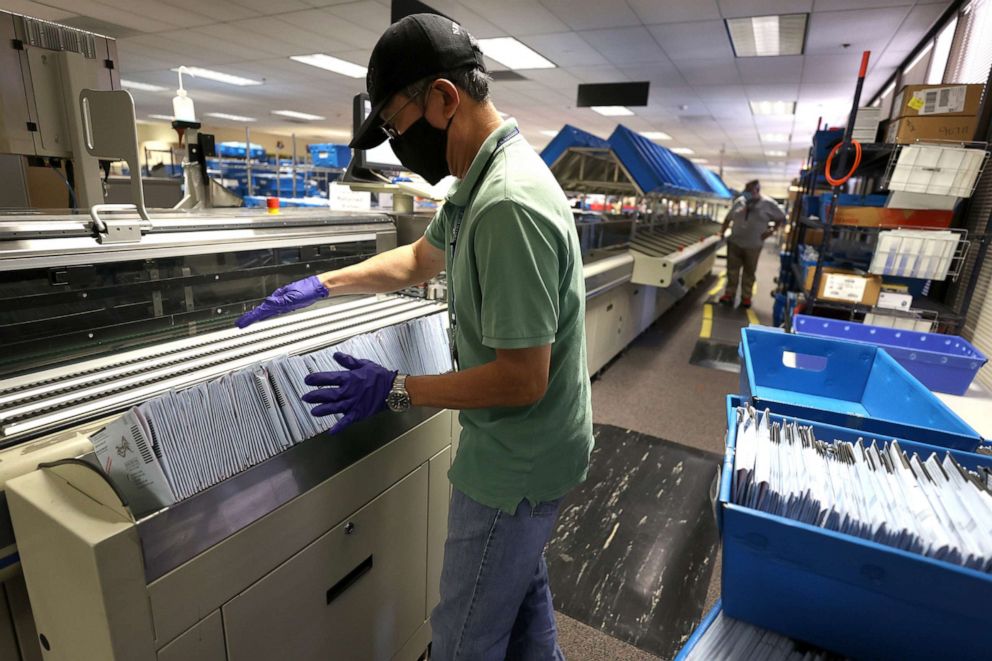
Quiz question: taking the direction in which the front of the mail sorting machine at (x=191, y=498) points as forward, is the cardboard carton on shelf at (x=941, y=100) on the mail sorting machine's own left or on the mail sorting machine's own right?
on the mail sorting machine's own left

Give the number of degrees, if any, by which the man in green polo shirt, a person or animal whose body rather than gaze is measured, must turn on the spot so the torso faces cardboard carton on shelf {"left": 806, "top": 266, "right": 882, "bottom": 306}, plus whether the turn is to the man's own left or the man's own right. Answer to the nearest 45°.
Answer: approximately 135° to the man's own right

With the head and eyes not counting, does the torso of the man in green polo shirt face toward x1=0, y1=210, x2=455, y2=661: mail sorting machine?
yes

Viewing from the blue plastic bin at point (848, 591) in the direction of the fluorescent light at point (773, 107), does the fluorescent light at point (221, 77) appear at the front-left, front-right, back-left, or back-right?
front-left

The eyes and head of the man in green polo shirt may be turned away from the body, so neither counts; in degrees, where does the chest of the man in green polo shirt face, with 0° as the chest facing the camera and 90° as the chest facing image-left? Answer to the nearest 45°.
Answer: approximately 90°

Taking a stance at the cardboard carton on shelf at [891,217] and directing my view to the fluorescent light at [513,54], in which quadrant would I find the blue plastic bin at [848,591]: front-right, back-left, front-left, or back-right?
back-left

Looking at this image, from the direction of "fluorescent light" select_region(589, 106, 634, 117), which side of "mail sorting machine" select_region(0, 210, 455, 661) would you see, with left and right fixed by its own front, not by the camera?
left

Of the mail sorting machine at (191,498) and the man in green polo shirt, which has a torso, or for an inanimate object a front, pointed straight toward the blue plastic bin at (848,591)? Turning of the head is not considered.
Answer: the mail sorting machine

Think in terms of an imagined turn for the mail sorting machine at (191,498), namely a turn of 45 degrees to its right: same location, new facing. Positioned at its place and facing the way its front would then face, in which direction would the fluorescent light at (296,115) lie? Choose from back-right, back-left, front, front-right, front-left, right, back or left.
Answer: back

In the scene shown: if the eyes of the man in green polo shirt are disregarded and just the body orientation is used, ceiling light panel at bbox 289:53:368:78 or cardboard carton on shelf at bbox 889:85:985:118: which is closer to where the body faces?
the ceiling light panel

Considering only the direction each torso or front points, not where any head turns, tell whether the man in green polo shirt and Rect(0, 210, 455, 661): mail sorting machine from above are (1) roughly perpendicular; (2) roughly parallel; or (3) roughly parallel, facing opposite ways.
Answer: roughly parallel, facing opposite ways

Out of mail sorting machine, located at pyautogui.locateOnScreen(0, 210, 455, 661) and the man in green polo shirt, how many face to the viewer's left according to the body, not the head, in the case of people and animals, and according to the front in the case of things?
1

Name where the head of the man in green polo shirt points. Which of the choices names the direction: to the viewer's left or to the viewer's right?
to the viewer's left

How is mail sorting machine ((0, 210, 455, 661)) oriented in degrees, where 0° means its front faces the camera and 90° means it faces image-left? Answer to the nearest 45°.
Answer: approximately 315°

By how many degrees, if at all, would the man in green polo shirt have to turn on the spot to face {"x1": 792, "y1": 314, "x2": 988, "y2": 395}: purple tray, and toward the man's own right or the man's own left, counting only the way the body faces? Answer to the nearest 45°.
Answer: approximately 180°

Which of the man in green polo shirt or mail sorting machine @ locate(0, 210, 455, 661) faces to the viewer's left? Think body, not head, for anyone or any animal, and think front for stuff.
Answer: the man in green polo shirt

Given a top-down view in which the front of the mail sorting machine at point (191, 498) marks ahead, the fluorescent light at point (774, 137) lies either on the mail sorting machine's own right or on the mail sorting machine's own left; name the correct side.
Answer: on the mail sorting machine's own left
